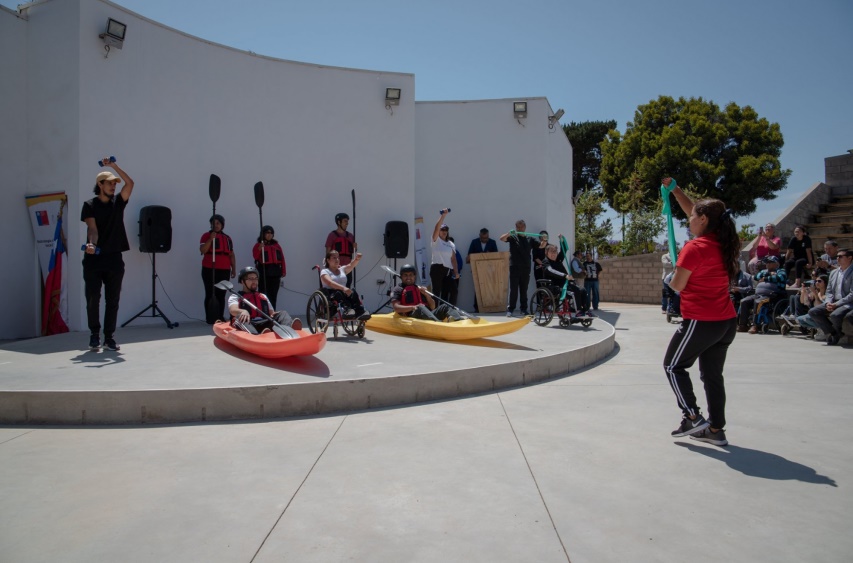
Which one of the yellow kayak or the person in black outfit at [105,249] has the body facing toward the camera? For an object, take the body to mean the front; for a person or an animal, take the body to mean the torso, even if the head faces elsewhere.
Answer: the person in black outfit

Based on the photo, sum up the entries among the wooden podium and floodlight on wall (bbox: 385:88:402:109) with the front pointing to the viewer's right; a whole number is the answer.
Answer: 0

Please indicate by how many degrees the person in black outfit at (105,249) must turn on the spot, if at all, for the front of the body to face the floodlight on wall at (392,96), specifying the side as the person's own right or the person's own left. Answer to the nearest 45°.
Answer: approximately 135° to the person's own left

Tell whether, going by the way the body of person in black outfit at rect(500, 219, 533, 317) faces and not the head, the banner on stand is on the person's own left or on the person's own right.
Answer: on the person's own right

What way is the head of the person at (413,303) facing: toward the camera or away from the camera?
toward the camera

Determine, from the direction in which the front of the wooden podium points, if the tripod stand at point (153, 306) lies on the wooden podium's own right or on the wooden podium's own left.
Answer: on the wooden podium's own right

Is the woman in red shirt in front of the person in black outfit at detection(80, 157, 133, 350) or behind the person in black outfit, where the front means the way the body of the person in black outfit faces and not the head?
in front

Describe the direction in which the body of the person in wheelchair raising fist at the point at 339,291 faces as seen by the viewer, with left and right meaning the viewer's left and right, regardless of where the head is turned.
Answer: facing the viewer and to the right of the viewer

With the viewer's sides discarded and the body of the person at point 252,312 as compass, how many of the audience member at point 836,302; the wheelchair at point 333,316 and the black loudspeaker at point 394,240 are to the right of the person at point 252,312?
0

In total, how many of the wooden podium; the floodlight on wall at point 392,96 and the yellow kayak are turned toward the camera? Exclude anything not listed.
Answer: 2

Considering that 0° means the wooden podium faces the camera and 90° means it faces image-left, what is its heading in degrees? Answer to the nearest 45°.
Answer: approximately 0°

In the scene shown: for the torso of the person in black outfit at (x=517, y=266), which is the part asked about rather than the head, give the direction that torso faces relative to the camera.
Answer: toward the camera

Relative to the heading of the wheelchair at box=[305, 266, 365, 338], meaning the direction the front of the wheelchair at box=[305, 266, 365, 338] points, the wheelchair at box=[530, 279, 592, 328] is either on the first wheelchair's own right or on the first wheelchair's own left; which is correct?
on the first wheelchair's own left

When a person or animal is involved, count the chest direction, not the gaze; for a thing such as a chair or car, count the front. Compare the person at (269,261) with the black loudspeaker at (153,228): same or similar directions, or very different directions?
same or similar directions

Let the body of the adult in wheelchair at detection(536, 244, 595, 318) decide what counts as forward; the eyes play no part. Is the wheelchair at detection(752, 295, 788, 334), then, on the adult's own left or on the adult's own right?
on the adult's own left

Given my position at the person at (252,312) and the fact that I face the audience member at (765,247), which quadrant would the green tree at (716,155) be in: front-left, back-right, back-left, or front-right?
front-left

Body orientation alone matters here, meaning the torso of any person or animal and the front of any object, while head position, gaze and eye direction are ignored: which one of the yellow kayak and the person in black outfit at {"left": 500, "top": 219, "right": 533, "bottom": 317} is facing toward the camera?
the person in black outfit

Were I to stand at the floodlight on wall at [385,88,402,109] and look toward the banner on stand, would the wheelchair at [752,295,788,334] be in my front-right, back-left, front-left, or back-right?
back-left
